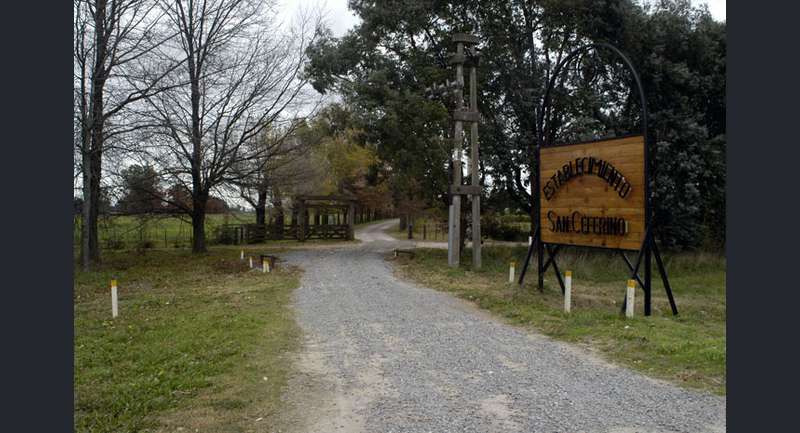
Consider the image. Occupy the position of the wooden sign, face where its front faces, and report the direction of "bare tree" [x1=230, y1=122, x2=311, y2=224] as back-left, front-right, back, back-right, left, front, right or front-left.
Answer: right

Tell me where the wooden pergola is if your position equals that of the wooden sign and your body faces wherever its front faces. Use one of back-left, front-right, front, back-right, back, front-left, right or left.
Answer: right

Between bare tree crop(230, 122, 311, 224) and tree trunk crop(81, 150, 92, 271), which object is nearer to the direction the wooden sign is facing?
the tree trunk

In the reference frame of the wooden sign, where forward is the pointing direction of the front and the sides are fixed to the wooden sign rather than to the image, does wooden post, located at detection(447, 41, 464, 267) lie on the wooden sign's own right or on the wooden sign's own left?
on the wooden sign's own right

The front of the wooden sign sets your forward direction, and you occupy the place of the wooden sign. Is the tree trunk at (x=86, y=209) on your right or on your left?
on your right

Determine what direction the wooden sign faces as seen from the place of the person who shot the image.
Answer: facing the viewer and to the left of the viewer

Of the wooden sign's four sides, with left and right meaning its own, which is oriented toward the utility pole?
right

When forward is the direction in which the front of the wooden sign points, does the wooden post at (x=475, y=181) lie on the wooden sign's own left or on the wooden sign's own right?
on the wooden sign's own right

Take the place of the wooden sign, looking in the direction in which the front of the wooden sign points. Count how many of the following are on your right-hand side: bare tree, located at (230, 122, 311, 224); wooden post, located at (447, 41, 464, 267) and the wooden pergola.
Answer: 3

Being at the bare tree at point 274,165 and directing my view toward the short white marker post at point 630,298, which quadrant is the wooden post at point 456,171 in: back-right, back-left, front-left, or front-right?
front-left

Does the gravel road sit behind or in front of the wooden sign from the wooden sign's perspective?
in front

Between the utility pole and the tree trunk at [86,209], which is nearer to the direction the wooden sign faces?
the tree trunk

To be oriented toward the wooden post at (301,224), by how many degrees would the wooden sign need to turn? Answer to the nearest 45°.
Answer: approximately 90° to its right
